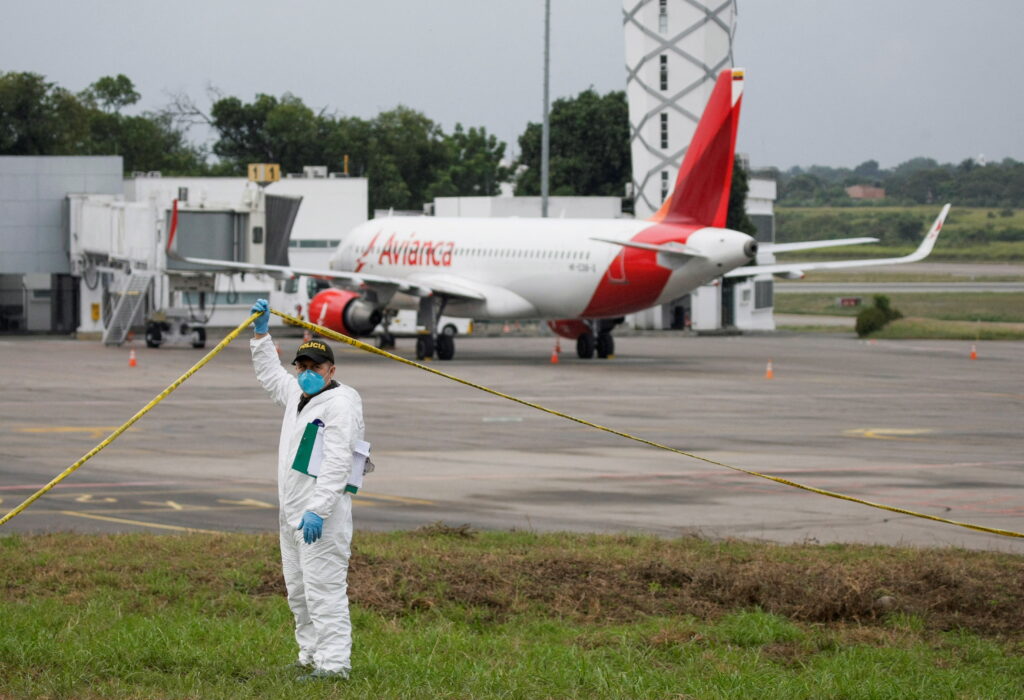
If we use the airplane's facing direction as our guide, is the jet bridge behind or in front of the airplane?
in front

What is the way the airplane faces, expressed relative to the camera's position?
facing away from the viewer and to the left of the viewer

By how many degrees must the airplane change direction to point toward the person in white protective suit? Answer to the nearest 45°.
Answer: approximately 135° to its left

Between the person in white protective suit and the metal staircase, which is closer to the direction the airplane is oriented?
the metal staircase

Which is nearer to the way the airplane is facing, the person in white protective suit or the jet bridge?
the jet bridge

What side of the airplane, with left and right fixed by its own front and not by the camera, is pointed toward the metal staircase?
front
